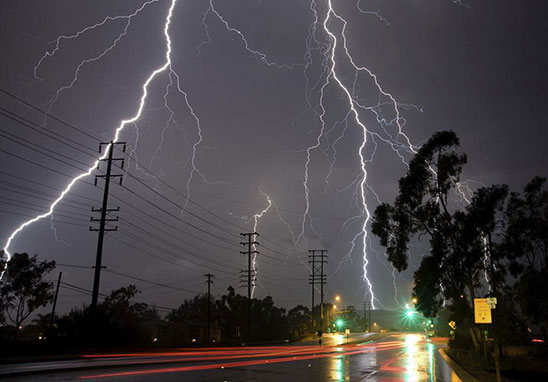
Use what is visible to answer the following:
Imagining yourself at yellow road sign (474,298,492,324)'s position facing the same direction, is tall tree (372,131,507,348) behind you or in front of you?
behind

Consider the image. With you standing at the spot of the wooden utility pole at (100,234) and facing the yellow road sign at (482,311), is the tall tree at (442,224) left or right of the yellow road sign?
left

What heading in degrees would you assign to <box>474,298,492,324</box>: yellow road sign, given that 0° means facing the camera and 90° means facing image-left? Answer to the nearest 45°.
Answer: approximately 0°

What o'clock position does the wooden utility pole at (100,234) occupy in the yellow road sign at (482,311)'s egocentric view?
The wooden utility pole is roughly at 4 o'clock from the yellow road sign.
